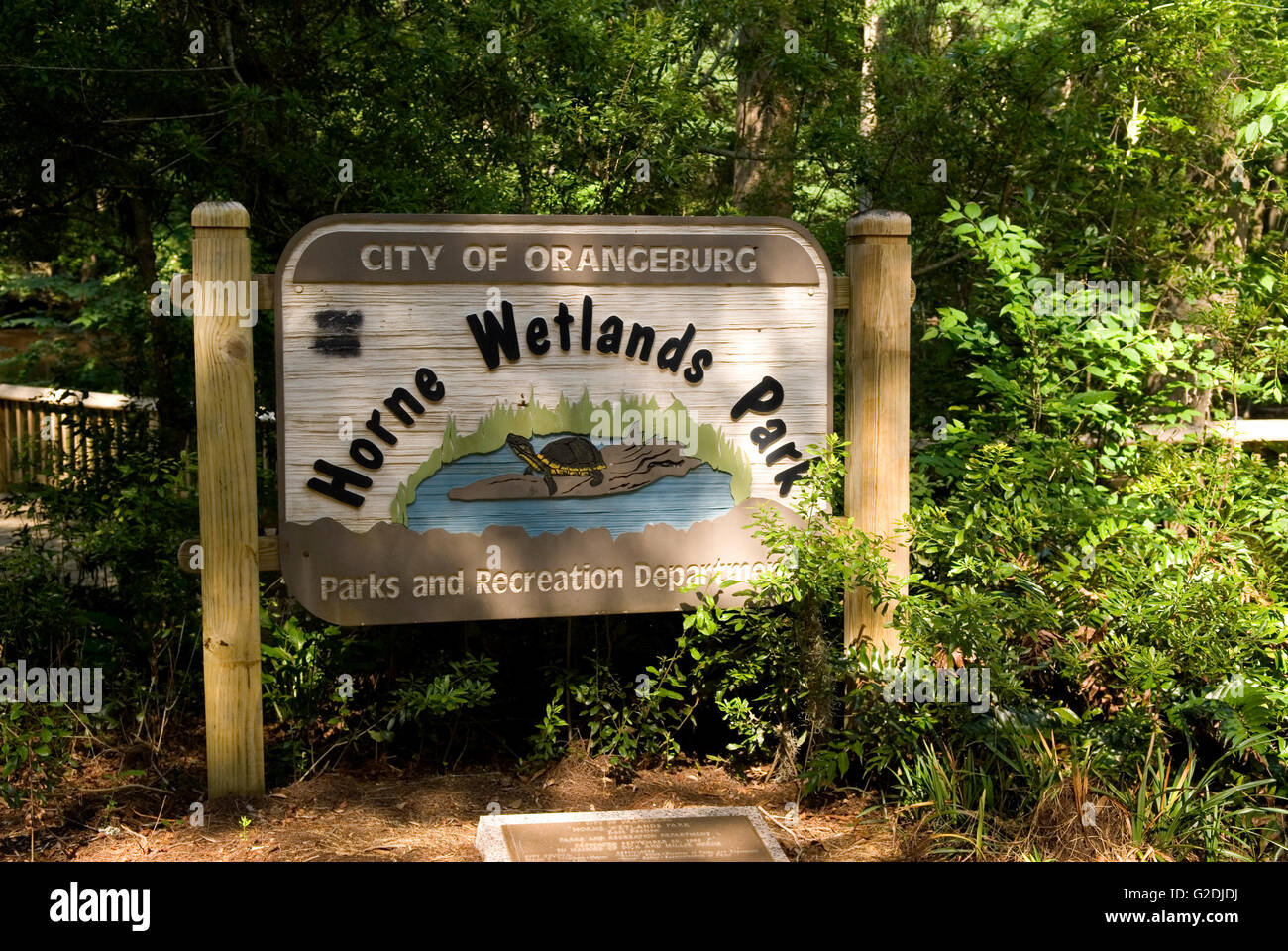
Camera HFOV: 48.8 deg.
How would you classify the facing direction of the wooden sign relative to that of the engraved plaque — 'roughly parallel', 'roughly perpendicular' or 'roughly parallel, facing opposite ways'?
roughly parallel

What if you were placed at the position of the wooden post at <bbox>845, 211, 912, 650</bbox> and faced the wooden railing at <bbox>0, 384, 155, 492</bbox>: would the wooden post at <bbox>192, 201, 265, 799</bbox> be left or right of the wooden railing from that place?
left

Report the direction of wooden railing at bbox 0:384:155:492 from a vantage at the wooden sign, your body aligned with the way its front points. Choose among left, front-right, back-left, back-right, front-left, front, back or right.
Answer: back-right

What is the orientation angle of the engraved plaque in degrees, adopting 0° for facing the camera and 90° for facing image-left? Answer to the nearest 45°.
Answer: approximately 0°

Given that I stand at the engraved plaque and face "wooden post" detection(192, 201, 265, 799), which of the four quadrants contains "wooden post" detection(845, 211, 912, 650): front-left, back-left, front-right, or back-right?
back-right

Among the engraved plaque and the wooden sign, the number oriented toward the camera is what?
2

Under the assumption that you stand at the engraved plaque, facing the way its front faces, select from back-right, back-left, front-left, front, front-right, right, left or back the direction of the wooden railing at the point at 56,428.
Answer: back-right

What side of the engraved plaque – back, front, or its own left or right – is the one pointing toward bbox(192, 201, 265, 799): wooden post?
right

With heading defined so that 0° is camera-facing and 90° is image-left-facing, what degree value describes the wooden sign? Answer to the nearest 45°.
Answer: approximately 0°

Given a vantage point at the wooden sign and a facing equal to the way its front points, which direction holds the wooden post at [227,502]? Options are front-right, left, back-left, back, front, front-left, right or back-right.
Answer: right
